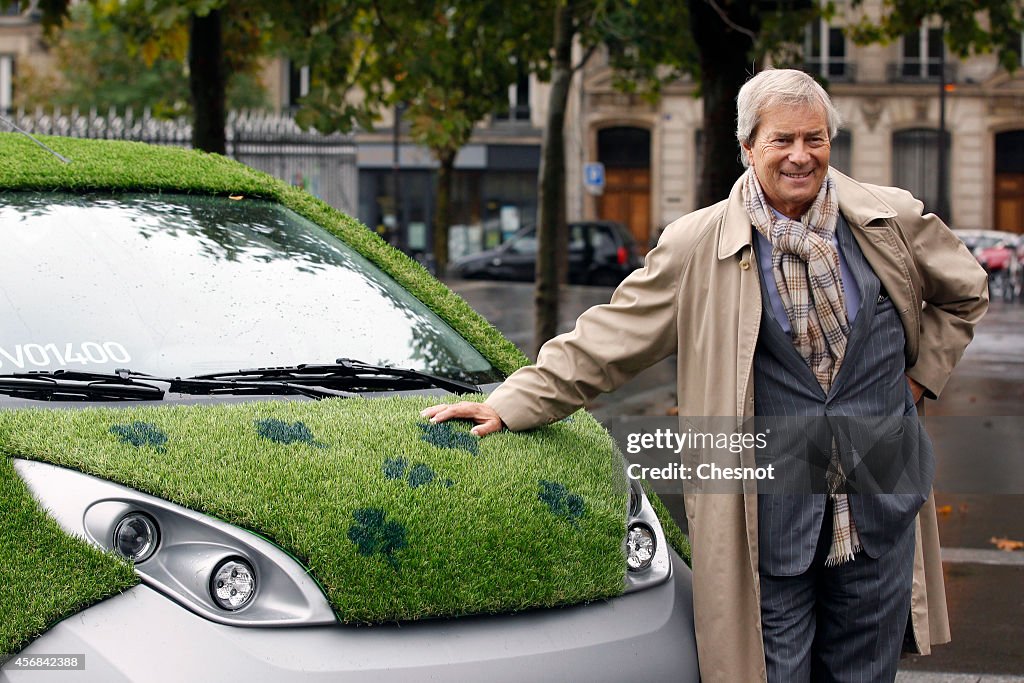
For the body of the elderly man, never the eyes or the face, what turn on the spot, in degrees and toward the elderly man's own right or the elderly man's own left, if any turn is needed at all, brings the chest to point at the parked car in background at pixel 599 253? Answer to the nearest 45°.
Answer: approximately 180°

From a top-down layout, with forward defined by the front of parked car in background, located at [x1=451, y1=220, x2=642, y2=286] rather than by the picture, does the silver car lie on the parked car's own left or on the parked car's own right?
on the parked car's own left

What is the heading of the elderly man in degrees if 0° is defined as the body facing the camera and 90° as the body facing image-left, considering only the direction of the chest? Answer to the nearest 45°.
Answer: approximately 0°

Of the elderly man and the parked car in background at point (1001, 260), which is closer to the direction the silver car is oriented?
the elderly man

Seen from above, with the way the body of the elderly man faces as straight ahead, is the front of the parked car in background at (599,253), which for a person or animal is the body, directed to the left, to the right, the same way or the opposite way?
to the right

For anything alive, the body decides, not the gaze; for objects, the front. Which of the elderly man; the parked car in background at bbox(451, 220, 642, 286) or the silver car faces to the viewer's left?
the parked car in background

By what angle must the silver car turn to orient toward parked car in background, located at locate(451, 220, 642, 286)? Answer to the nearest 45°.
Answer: approximately 135° to its left

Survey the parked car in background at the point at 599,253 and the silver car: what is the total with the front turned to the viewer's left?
1

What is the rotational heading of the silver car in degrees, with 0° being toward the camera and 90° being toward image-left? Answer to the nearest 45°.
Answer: approximately 315°

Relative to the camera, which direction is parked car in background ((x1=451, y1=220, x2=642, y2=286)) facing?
to the viewer's left

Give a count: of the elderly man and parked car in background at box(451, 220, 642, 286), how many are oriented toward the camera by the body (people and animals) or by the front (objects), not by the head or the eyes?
1
